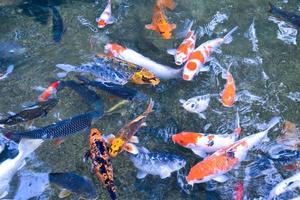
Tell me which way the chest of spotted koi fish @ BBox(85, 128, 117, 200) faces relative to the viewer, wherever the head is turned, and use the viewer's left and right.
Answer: facing away from the viewer

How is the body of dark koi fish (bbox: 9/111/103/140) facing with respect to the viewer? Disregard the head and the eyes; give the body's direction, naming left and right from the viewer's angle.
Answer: facing to the right of the viewer

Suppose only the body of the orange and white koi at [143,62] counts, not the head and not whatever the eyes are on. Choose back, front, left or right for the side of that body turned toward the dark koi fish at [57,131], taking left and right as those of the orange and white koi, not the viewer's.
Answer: left

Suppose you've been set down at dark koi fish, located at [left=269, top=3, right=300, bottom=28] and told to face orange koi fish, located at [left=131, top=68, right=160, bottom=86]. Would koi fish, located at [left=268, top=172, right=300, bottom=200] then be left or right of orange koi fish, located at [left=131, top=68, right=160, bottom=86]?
left

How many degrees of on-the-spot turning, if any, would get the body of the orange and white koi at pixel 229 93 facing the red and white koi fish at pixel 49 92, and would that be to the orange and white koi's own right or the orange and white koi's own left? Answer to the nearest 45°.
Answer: approximately 90° to the orange and white koi's own right

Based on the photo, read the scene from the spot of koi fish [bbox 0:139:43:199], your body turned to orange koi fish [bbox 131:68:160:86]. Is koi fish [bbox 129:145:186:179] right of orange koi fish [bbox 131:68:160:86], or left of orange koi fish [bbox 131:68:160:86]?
right

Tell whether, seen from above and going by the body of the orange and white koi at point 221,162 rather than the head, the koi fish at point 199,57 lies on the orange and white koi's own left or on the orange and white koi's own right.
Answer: on the orange and white koi's own right

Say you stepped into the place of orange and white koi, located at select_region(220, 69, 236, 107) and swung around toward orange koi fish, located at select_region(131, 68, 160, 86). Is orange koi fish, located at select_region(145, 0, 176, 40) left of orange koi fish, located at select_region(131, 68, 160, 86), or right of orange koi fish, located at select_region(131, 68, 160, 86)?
right
